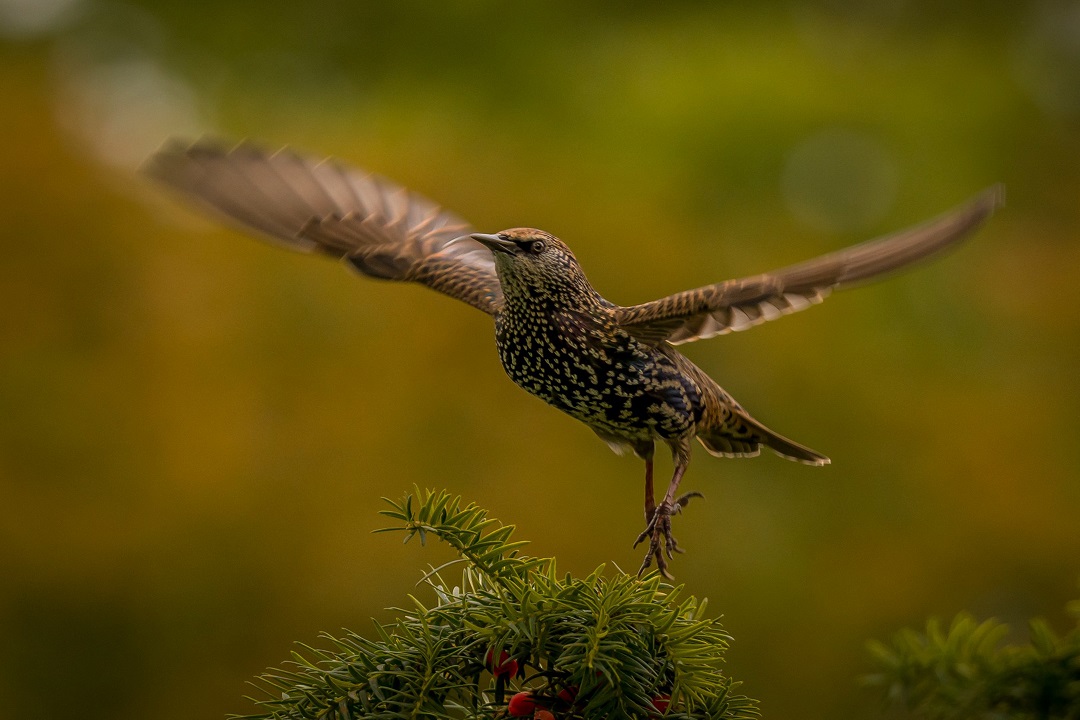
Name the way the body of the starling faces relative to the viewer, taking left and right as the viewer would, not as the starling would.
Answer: facing the viewer and to the left of the viewer
